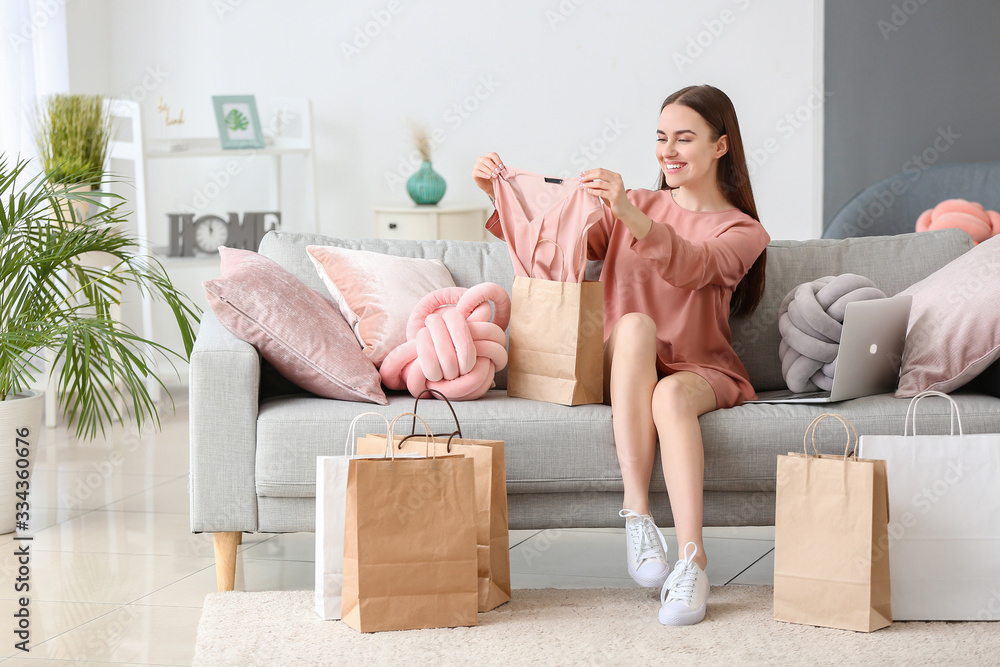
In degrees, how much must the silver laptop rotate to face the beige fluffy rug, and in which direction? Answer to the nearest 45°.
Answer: approximately 90° to its left

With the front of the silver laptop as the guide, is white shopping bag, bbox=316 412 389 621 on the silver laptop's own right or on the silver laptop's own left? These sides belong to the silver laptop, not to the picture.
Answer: on the silver laptop's own left

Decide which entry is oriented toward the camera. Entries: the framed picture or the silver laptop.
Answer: the framed picture

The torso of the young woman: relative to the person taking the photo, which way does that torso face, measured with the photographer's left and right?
facing the viewer and to the left of the viewer

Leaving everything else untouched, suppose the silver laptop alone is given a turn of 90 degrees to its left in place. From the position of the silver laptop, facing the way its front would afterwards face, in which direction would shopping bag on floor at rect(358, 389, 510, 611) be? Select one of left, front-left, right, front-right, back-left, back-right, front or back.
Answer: front

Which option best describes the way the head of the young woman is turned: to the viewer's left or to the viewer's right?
to the viewer's left

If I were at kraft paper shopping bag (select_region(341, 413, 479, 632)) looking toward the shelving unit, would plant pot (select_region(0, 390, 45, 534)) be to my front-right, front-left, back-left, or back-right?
front-left

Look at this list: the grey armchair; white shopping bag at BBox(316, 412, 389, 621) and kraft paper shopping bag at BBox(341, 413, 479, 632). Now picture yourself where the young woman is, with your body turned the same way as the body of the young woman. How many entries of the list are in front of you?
2

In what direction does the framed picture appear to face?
toward the camera

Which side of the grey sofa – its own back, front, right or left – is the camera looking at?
front

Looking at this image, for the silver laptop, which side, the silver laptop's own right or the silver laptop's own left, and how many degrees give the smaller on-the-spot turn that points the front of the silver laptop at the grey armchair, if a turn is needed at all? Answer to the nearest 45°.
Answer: approximately 45° to the silver laptop's own right

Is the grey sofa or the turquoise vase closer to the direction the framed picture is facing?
the grey sofa
